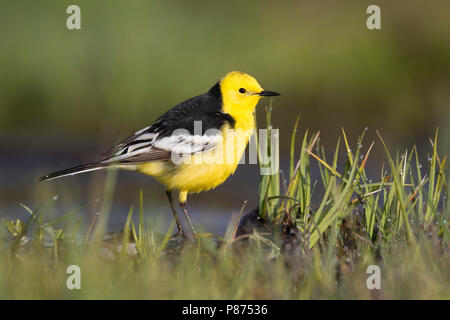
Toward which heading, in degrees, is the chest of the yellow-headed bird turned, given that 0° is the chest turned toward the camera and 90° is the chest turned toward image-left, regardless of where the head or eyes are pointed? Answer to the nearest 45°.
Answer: approximately 270°
